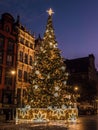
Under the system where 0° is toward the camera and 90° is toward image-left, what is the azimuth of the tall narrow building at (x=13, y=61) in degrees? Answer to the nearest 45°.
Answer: approximately 315°

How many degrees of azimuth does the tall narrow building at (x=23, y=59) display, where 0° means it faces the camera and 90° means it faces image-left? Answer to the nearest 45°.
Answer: approximately 315°
